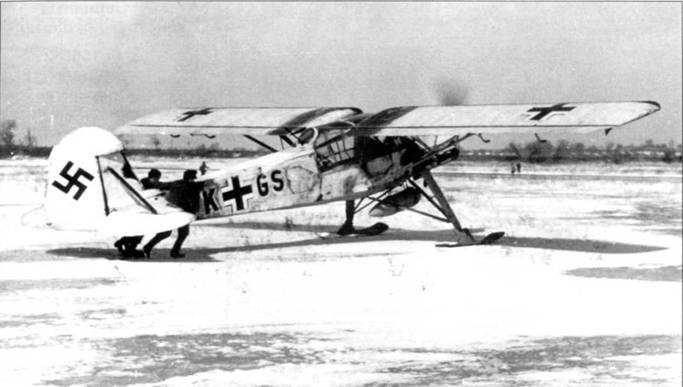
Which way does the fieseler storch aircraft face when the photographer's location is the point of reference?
facing away from the viewer and to the right of the viewer
